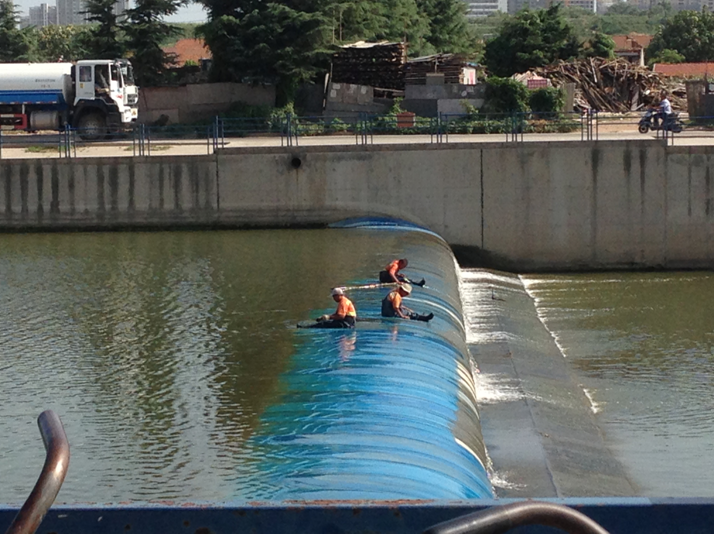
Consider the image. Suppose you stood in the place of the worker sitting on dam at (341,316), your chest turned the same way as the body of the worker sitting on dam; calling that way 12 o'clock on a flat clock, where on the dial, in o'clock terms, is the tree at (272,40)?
The tree is roughly at 3 o'clock from the worker sitting on dam.

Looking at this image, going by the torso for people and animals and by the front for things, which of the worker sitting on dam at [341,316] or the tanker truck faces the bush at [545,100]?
the tanker truck

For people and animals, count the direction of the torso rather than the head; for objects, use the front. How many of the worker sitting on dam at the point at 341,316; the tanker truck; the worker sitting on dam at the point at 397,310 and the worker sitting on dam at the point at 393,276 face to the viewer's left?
1

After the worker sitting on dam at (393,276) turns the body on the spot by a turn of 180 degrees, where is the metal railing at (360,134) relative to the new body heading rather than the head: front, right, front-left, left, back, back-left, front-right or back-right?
right

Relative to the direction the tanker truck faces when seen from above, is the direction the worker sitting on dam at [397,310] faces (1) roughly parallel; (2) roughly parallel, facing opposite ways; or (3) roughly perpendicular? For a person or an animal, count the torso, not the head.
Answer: roughly parallel

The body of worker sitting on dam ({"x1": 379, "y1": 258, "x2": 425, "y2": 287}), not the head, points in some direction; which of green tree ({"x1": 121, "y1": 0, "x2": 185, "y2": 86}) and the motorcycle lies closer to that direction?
the motorcycle

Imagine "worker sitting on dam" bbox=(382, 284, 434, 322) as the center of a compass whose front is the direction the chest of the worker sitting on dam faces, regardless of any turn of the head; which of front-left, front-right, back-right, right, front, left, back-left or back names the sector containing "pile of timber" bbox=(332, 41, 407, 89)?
left

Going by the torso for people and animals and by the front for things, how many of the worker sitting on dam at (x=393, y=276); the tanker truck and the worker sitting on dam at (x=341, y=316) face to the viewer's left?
1

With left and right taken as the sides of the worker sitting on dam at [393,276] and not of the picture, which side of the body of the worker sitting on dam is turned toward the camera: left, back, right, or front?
right

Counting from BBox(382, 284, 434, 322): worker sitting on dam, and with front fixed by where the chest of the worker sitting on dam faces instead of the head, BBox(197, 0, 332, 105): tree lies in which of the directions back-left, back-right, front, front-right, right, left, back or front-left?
left

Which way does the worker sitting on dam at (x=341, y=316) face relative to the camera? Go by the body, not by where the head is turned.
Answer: to the viewer's left

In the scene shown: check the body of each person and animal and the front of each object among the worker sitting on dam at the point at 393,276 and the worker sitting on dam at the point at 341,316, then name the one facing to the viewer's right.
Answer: the worker sitting on dam at the point at 393,276

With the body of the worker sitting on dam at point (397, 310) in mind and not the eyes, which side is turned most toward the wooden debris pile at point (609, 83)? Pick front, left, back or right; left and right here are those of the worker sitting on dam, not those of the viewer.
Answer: left

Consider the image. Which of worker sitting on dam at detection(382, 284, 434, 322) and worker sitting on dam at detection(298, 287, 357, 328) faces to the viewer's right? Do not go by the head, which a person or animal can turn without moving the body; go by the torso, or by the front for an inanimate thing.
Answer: worker sitting on dam at detection(382, 284, 434, 322)

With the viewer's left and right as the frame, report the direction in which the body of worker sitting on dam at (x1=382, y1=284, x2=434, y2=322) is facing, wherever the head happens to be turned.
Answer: facing to the right of the viewer
